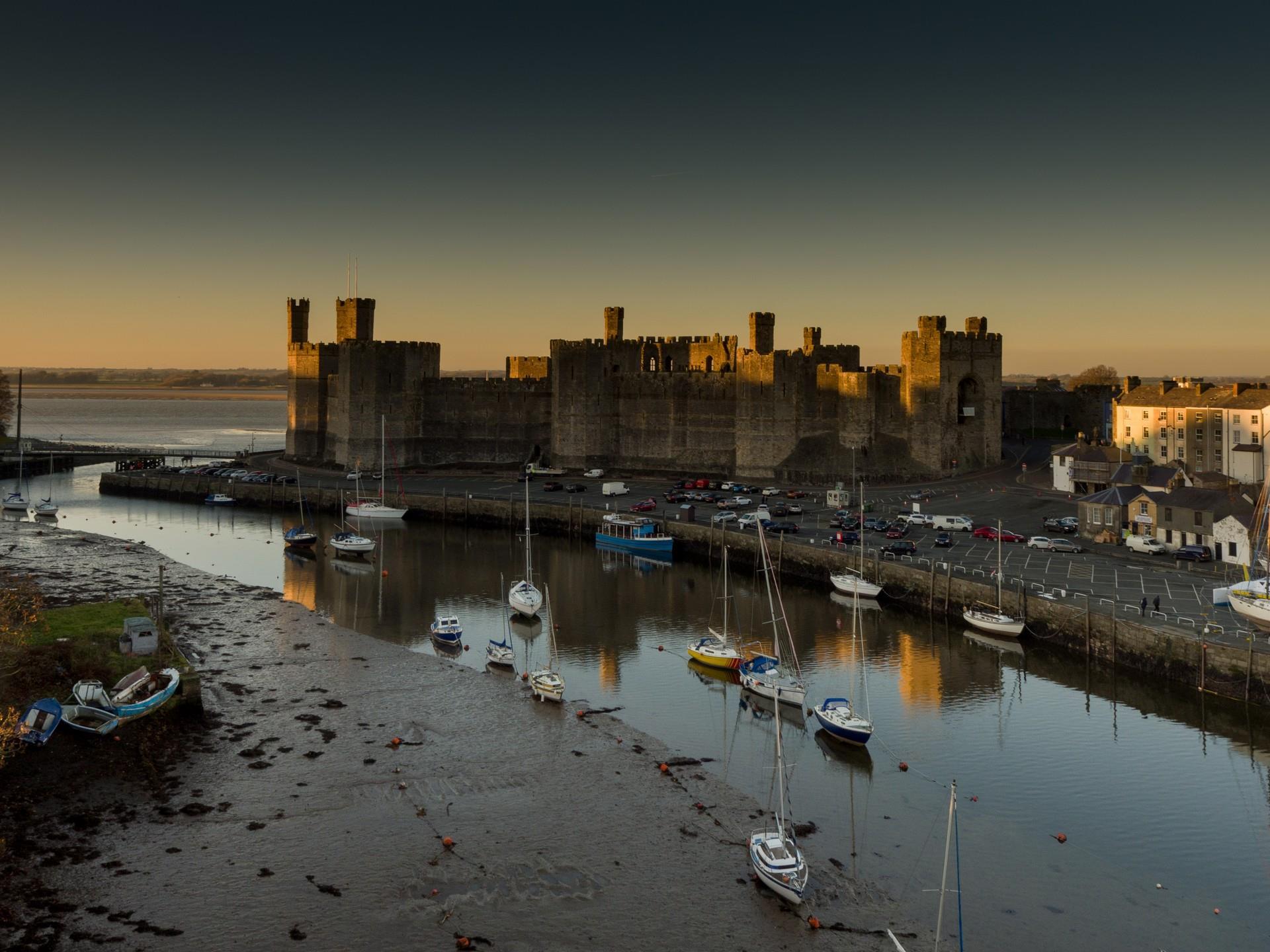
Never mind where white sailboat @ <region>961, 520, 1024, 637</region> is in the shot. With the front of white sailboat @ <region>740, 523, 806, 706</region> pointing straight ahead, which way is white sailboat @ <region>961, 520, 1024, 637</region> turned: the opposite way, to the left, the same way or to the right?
the same way

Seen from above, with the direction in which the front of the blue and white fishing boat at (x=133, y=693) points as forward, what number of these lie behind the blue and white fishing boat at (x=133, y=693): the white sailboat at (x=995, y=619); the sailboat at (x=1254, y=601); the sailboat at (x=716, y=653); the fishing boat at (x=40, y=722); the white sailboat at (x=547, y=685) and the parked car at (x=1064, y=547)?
1

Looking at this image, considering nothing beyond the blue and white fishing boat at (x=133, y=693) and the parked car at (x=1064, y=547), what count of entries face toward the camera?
0

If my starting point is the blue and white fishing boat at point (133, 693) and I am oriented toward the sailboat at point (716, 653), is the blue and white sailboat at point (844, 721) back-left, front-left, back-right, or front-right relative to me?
front-right

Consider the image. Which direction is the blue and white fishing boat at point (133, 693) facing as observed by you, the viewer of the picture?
facing away from the viewer and to the right of the viewer

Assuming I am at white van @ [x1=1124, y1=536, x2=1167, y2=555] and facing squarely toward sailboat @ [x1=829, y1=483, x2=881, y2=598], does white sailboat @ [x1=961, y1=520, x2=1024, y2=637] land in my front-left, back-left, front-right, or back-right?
front-left

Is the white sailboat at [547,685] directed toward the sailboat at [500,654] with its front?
no
